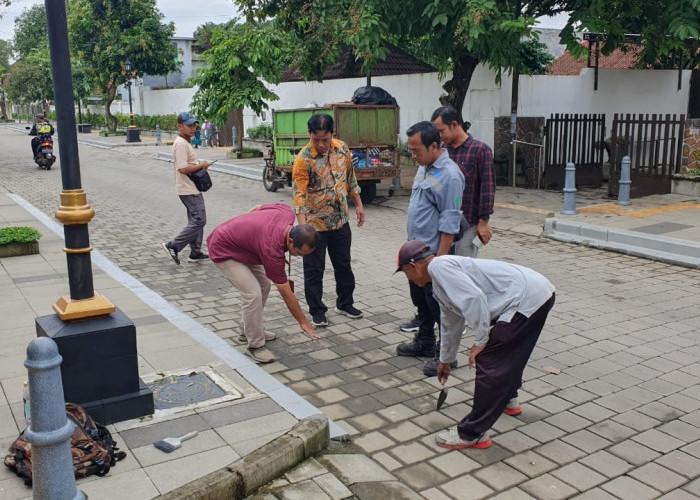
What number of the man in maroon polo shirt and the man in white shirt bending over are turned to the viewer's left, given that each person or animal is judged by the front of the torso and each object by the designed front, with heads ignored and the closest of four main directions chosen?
1

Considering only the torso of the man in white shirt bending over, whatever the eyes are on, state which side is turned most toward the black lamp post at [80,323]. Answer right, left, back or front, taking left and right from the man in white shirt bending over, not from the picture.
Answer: front

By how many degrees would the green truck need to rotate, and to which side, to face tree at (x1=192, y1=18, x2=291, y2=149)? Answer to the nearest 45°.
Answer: approximately 45° to its right

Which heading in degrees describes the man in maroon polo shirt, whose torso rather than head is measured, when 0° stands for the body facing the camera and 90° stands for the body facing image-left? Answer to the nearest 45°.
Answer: approximately 270°

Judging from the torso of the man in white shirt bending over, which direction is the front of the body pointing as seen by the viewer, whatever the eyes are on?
to the viewer's left

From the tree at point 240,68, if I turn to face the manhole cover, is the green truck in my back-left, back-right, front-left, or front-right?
front-left

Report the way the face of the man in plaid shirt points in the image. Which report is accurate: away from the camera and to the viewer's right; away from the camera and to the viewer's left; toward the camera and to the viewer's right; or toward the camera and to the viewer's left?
toward the camera and to the viewer's left

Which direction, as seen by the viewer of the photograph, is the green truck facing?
facing away from the viewer and to the left of the viewer

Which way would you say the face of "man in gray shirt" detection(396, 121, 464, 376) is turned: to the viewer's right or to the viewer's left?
to the viewer's left

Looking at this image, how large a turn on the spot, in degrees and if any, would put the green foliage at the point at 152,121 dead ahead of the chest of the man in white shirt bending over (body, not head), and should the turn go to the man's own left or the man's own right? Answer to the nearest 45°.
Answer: approximately 45° to the man's own right

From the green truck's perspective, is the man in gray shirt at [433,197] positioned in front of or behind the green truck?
behind
